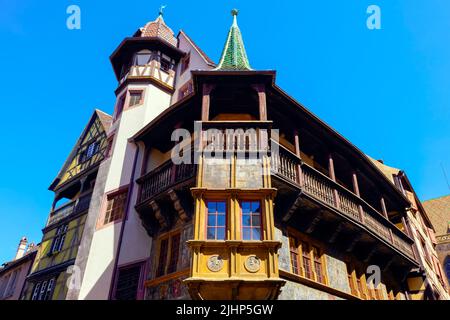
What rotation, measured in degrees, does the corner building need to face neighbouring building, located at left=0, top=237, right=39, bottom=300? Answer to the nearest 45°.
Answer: approximately 135° to its right

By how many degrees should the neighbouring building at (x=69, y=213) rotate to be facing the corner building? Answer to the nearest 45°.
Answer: approximately 90° to its left

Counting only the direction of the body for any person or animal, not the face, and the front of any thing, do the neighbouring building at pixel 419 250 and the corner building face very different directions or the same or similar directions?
same or similar directions

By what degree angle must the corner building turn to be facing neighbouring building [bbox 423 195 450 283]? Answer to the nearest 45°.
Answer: approximately 135° to its left

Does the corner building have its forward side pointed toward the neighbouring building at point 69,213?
no

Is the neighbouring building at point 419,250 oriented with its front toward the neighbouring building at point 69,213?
no

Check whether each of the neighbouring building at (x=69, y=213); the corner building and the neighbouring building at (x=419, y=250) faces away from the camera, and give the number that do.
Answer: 0

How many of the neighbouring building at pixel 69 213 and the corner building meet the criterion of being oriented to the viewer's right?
0

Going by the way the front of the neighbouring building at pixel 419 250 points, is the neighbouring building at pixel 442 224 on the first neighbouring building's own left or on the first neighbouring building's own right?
on the first neighbouring building's own left

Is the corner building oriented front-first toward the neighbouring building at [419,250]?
no

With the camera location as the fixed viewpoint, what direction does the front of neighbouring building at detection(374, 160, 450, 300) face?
facing the viewer and to the right of the viewer

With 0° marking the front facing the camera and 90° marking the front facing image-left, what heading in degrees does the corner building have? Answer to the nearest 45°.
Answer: approximately 0°
